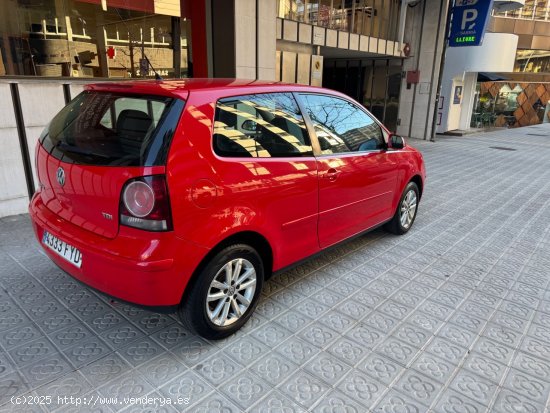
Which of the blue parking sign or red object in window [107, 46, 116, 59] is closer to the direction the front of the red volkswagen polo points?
the blue parking sign

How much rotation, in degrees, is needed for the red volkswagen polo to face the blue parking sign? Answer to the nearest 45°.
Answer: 0° — it already faces it

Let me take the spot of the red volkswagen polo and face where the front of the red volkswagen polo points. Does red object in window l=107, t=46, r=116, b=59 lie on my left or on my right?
on my left

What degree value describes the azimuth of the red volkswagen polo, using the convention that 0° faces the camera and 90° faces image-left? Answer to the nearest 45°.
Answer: approximately 225°
